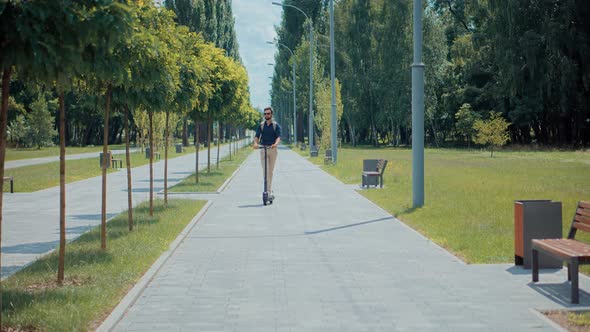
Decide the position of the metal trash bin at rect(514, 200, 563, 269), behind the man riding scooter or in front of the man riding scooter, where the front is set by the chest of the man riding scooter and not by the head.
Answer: in front

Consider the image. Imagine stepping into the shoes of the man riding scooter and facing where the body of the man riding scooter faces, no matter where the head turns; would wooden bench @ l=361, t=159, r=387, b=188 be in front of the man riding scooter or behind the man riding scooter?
behind

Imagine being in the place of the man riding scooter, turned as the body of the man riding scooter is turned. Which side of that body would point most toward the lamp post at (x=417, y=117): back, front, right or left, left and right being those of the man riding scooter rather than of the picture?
left

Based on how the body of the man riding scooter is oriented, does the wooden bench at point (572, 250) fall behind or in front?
in front

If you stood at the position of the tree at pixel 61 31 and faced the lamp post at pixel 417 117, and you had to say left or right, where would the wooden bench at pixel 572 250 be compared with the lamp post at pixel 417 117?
right

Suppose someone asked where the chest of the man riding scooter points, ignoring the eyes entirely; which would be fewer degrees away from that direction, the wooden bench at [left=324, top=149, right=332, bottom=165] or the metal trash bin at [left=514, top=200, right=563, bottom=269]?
the metal trash bin

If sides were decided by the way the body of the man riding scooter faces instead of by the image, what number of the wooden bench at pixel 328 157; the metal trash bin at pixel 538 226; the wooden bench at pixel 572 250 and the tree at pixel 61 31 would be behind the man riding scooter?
1

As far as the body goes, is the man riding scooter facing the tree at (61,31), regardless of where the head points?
yes

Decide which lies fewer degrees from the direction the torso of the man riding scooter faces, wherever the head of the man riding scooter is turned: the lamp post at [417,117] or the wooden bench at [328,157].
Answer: the lamp post

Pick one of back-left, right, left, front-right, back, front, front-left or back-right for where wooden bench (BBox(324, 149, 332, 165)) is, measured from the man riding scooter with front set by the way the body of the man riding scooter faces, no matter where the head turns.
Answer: back

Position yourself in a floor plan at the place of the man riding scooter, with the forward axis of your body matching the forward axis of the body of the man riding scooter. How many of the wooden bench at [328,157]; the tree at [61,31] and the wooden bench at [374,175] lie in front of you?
1

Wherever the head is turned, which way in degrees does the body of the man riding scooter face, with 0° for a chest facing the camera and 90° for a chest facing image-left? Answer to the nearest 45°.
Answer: approximately 0°
